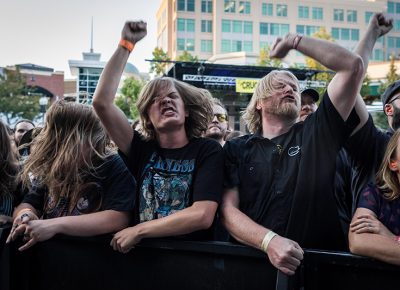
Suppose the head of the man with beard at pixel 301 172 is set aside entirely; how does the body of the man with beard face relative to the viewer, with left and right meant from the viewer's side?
facing the viewer

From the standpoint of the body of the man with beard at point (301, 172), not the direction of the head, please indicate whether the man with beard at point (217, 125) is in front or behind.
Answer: behind

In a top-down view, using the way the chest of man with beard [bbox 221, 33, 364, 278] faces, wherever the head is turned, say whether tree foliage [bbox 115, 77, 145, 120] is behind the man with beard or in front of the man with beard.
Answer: behind

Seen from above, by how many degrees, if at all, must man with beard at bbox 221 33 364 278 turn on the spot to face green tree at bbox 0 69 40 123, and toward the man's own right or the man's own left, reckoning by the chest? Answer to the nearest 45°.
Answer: approximately 135° to the man's own right
